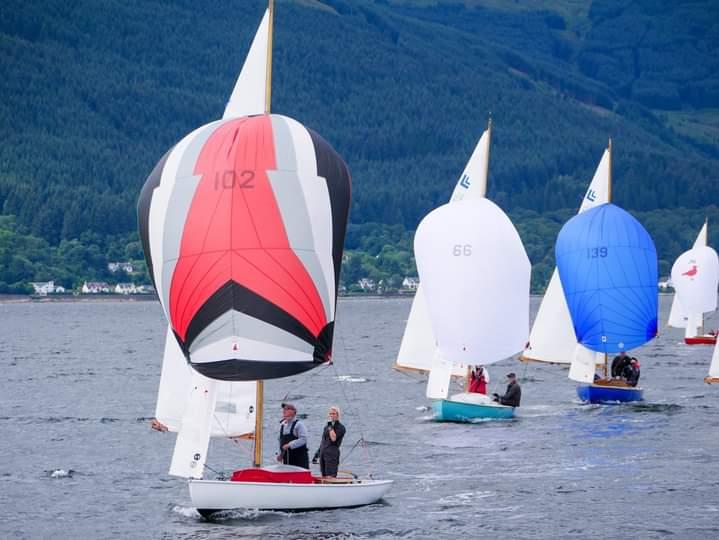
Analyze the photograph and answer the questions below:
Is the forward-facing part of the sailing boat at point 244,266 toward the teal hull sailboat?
no

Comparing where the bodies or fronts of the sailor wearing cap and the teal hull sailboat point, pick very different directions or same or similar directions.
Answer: same or similar directions

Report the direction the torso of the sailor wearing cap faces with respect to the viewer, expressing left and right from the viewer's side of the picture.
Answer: facing the viewer and to the left of the viewer

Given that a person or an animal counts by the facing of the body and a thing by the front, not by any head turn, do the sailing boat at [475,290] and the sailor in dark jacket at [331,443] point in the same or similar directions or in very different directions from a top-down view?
same or similar directions

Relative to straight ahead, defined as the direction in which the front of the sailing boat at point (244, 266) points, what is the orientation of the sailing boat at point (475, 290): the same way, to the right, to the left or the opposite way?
the same way

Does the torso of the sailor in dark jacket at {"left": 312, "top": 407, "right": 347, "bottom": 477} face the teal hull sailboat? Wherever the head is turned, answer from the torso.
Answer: no

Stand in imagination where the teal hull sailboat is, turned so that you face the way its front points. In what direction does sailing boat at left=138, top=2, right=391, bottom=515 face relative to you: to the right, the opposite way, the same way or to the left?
the same way

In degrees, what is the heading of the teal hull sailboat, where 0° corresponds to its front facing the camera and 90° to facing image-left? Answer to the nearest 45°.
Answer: approximately 45°

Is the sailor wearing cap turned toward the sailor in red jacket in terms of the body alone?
no

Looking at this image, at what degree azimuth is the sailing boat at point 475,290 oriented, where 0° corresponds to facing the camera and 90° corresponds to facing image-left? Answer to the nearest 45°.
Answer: approximately 45°

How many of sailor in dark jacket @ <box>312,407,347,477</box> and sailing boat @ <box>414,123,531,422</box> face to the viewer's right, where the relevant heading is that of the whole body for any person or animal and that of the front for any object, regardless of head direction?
0
